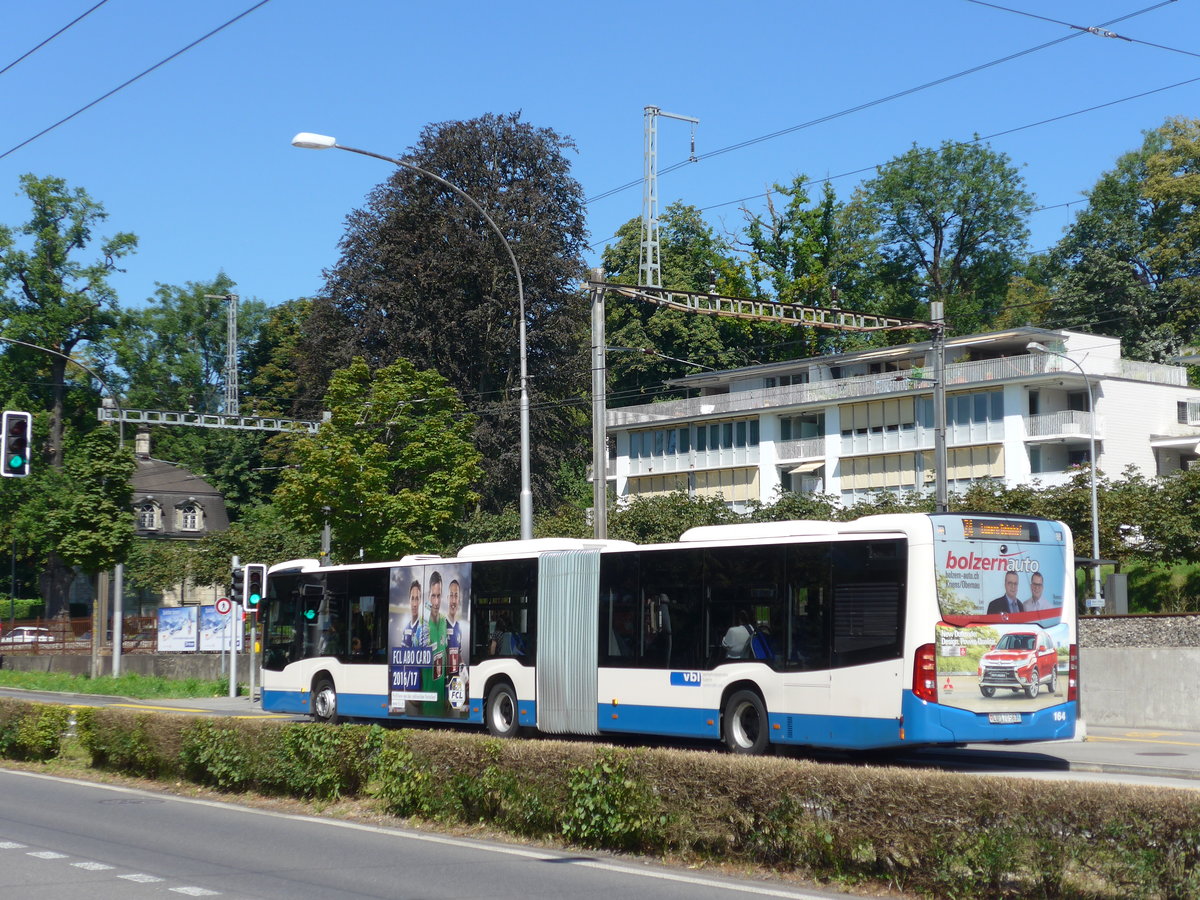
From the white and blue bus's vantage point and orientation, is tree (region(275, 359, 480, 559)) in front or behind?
in front

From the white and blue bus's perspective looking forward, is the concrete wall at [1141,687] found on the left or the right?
on its right

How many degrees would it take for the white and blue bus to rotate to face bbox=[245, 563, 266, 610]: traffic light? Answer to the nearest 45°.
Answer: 0° — it already faces it

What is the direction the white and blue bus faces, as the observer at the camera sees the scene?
facing away from the viewer and to the left of the viewer

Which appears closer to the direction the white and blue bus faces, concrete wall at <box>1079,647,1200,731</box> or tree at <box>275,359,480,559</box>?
the tree

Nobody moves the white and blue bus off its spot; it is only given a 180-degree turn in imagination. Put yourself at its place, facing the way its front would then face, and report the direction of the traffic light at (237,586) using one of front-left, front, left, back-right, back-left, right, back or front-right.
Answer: back

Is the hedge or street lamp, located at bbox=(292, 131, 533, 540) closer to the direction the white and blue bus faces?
the street lamp

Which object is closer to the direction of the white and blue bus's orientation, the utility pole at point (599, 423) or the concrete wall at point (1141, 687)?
the utility pole

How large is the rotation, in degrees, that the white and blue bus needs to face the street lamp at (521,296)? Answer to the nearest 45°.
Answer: approximately 45° to its right

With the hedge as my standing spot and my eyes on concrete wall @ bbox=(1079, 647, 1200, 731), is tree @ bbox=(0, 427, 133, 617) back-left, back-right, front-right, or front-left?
front-left

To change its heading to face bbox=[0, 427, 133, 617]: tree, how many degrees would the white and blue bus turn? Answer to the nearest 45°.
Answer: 0° — it already faces it

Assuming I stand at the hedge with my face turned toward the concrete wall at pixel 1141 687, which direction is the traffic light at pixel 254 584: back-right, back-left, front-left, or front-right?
front-left

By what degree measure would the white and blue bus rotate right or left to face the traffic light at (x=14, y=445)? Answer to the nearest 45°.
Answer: approximately 45° to its left

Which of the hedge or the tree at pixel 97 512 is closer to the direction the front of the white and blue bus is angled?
the tree
